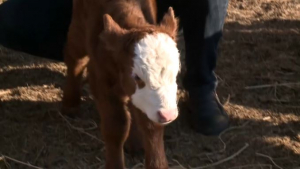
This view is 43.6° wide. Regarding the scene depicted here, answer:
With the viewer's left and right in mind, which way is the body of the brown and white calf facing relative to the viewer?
facing the viewer and to the right of the viewer
